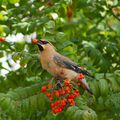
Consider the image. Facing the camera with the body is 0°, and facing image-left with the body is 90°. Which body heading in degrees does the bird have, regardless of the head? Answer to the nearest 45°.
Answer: approximately 90°
